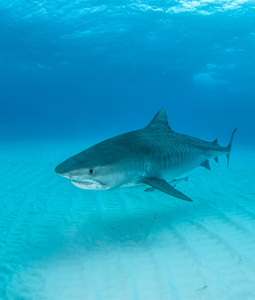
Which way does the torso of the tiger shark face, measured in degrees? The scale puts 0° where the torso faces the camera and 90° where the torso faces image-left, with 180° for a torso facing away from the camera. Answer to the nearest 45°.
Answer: approximately 45°
